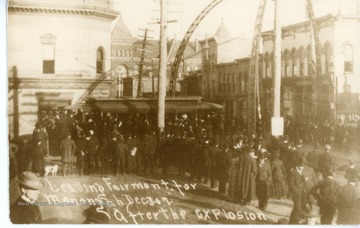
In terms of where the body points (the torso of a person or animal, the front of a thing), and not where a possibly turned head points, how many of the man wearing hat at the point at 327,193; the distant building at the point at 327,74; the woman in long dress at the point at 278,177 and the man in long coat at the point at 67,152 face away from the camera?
2
